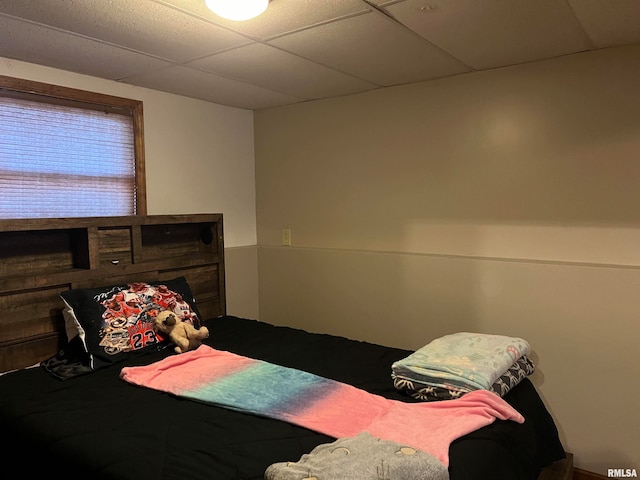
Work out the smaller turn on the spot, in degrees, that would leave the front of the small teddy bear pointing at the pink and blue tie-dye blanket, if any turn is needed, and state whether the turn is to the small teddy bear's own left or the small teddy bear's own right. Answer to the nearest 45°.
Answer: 0° — it already faces it

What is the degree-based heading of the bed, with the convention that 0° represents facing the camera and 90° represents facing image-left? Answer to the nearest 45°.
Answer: approximately 315°

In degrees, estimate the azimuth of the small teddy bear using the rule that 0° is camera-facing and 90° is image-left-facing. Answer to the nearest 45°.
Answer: approximately 315°

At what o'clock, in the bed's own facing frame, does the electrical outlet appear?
The electrical outlet is roughly at 8 o'clock from the bed.
